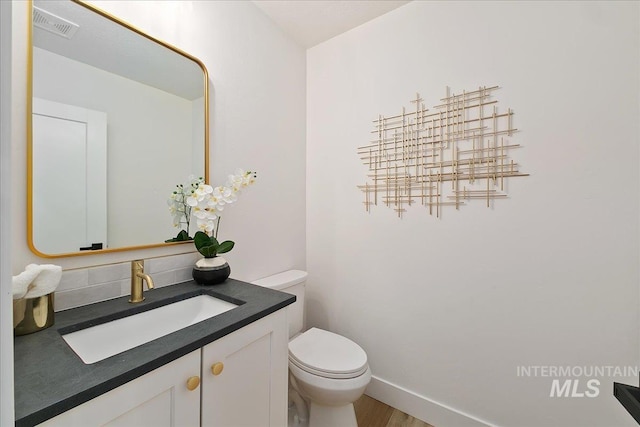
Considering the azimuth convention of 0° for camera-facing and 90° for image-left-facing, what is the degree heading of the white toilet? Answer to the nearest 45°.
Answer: approximately 315°

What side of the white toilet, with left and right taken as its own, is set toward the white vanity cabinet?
right

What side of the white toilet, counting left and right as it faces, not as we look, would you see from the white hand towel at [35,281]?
right
